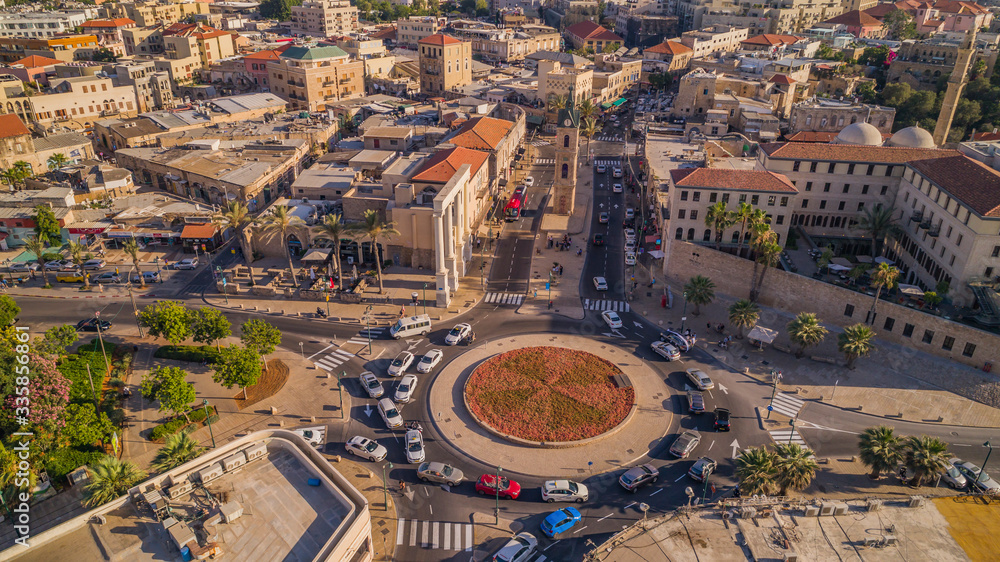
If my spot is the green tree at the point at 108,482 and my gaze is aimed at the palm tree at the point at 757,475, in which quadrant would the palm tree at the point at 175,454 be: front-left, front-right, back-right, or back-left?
front-left

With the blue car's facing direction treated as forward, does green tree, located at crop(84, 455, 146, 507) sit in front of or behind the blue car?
behind

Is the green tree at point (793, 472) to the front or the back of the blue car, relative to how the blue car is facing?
to the front

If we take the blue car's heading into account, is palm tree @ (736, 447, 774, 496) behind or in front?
in front

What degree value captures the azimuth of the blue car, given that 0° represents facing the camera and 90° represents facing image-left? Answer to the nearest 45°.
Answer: approximately 225°

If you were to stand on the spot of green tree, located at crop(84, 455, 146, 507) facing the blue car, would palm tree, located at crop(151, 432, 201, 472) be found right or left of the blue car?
left

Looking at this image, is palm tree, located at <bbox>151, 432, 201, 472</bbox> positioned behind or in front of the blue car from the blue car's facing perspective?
behind
